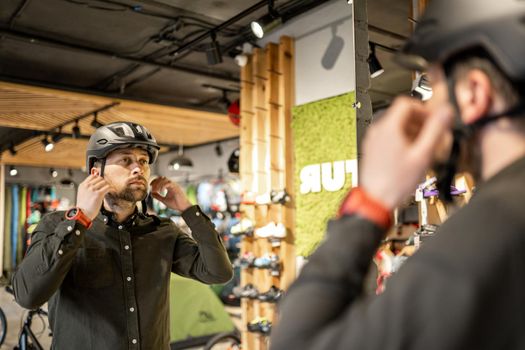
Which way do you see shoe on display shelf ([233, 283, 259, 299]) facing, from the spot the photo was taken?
facing to the left of the viewer

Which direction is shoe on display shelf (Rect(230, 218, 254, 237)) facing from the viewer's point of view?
to the viewer's left

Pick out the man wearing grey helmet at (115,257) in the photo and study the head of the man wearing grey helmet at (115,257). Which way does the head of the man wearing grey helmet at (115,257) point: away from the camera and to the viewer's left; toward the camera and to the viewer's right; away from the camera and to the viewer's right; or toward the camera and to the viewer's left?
toward the camera and to the viewer's right

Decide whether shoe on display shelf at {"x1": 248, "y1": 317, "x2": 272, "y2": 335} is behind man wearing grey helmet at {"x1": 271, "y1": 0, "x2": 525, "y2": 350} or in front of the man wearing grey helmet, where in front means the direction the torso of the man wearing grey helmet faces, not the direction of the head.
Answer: in front

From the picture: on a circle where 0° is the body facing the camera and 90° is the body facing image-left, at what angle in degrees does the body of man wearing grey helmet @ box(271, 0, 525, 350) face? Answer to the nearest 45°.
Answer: approximately 135°

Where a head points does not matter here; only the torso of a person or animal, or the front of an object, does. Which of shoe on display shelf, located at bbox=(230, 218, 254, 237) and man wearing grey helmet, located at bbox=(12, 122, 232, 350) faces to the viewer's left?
the shoe on display shelf

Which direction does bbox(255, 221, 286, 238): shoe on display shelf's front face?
to the viewer's left
